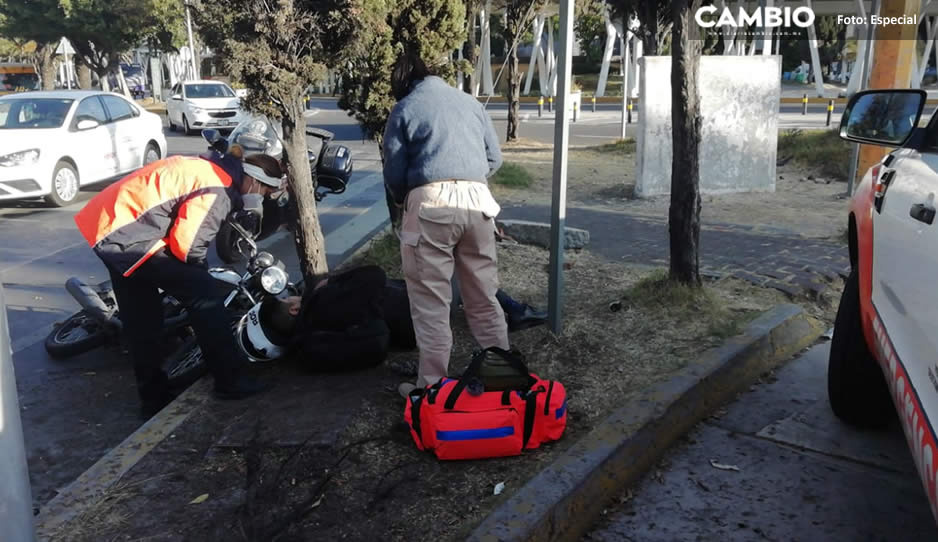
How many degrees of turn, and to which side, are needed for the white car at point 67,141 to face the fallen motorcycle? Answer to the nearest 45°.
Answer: approximately 45° to its left

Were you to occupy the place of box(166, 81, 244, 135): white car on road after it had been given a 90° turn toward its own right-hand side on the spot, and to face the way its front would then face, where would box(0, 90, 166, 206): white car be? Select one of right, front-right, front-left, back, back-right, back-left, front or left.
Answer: front-left

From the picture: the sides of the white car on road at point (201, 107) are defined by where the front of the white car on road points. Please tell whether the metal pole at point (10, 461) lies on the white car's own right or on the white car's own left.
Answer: on the white car's own right

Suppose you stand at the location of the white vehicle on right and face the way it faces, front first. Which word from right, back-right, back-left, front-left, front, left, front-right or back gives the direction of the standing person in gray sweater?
left

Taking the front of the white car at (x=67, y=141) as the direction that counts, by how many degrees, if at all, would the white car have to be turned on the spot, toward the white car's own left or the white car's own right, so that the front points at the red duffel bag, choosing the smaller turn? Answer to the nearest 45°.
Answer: approximately 45° to the white car's own left

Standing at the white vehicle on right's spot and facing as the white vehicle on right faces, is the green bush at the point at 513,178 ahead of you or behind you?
ahead

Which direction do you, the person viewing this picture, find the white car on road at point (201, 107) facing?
facing the viewer and to the right of the viewer

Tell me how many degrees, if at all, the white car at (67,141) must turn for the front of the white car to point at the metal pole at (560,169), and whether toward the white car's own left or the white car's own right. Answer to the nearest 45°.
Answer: approximately 45° to the white car's own left

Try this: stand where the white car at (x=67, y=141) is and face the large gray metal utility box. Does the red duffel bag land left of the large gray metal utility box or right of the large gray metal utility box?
right

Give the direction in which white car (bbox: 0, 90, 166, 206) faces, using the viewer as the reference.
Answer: facing the viewer and to the left of the viewer

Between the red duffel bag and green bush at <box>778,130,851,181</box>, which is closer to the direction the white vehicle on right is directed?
the green bush

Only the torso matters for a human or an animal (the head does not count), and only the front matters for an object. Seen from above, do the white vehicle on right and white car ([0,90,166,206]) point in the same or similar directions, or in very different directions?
very different directions

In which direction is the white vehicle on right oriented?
away from the camera

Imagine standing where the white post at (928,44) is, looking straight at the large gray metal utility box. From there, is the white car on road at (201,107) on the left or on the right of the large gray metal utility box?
right

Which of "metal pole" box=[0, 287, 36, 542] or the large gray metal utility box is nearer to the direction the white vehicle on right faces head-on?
the large gray metal utility box

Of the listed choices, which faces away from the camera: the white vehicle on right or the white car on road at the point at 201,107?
the white vehicle on right

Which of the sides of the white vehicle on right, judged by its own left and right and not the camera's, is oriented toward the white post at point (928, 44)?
front

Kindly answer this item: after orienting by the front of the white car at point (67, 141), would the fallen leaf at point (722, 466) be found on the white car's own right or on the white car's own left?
on the white car's own left

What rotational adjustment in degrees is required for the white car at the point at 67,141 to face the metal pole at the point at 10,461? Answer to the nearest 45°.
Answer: approximately 45° to its left
